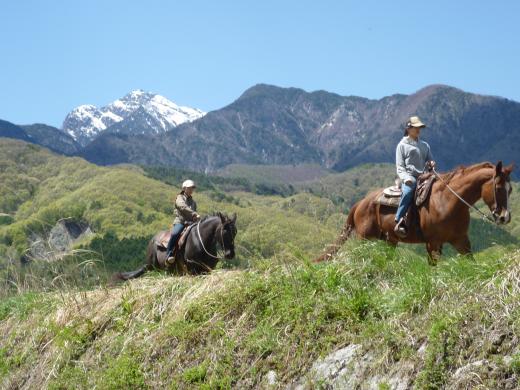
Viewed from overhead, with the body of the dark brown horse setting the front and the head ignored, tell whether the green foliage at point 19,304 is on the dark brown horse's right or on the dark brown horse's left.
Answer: on the dark brown horse's right

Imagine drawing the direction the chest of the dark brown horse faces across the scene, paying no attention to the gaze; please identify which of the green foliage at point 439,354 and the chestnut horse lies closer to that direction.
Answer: the chestnut horse

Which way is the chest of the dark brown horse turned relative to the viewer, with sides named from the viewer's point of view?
facing the viewer and to the right of the viewer

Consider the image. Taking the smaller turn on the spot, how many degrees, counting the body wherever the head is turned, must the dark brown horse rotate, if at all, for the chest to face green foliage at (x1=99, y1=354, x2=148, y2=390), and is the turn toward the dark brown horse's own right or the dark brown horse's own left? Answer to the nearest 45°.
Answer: approximately 45° to the dark brown horse's own right

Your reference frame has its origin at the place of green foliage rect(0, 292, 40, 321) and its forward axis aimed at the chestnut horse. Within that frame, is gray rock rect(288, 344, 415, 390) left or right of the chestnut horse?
right

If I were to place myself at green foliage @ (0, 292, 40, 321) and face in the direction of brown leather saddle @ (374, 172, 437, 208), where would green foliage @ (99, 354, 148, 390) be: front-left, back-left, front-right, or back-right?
front-right

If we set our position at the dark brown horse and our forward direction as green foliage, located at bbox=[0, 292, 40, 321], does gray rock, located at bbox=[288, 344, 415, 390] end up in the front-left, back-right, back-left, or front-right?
front-left

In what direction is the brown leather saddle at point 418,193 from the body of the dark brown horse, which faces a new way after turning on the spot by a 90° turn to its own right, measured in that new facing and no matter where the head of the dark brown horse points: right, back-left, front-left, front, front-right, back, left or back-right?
left

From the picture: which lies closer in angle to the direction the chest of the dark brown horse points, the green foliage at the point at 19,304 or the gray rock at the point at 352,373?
the gray rock

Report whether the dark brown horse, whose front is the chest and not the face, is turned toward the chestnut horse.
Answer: yes

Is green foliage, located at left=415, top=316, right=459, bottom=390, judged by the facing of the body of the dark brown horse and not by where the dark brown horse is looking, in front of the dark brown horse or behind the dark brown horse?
in front

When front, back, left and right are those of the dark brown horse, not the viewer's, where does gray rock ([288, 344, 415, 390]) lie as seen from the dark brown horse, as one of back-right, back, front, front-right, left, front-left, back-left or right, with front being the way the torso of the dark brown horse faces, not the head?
front-right
